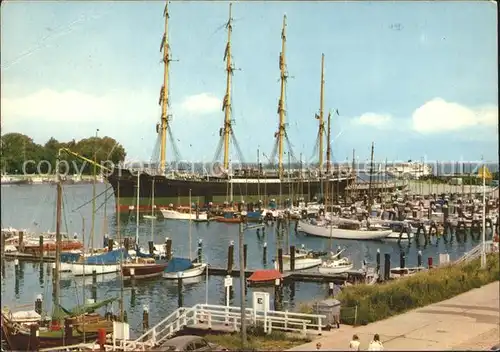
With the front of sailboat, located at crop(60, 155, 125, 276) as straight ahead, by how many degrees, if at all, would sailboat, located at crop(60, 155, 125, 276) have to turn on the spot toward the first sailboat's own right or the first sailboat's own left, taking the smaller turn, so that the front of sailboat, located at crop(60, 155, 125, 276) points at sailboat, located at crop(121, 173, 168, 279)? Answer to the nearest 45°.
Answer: approximately 180°

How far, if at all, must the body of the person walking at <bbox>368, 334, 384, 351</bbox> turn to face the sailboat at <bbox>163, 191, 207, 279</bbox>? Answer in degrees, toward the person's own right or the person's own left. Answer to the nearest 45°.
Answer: approximately 45° to the person's own left

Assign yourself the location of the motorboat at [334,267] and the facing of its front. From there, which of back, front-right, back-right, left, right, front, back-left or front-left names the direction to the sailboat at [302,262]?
front-right

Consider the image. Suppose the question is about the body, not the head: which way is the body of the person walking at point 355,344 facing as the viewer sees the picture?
away from the camera

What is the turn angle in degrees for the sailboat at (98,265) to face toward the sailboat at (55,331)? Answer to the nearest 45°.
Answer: approximately 90° to its left

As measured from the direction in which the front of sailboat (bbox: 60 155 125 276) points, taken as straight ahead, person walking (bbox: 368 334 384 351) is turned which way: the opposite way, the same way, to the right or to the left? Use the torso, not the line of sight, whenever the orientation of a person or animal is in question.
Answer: to the right

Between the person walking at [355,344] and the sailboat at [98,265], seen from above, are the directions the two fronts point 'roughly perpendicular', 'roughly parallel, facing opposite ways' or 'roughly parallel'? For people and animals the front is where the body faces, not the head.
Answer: roughly perpendicular

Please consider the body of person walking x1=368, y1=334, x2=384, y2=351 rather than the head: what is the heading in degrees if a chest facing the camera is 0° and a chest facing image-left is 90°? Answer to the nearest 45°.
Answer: approximately 180°

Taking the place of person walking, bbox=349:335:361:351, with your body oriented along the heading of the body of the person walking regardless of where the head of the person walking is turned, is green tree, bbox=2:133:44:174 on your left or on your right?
on your left

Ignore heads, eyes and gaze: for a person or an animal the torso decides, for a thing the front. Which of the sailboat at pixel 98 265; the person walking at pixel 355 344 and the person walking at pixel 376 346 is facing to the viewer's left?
the sailboat
